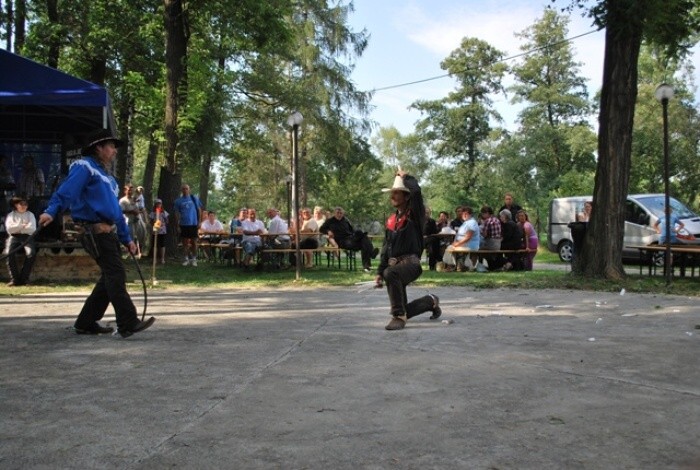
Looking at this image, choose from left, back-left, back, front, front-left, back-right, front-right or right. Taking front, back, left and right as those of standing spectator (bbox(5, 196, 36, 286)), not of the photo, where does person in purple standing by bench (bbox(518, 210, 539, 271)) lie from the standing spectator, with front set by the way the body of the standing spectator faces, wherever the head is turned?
left

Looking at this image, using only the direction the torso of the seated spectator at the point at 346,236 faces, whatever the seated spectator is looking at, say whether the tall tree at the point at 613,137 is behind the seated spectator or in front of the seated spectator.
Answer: in front

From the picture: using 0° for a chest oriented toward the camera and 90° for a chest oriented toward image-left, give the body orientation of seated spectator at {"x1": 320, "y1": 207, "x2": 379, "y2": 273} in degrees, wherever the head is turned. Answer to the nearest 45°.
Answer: approximately 315°

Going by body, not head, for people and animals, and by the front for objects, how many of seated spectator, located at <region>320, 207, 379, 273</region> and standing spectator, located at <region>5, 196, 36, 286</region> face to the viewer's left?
0

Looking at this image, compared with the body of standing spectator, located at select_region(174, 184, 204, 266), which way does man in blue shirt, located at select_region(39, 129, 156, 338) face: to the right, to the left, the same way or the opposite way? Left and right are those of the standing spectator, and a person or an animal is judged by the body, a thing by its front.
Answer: to the left

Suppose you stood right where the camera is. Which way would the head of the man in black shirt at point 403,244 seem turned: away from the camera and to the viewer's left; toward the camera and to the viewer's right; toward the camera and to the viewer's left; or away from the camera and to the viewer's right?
toward the camera and to the viewer's left

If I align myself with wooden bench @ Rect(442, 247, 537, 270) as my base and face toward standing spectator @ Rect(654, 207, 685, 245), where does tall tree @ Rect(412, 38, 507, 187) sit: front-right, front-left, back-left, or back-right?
front-left

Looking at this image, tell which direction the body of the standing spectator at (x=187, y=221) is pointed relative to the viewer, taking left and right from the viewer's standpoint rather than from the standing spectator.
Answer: facing the viewer

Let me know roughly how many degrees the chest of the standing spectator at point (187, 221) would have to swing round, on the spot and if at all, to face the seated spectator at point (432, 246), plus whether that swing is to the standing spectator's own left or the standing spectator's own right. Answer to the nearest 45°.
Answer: approximately 90° to the standing spectator's own left

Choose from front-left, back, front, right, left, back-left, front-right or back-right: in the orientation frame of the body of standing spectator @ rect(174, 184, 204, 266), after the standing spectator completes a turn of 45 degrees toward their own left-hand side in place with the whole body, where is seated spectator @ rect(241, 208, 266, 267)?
front

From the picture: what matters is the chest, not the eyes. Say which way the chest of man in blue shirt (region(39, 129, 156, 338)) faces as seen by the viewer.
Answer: to the viewer's right
